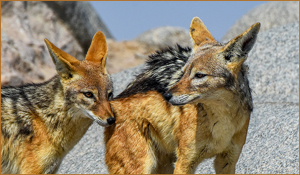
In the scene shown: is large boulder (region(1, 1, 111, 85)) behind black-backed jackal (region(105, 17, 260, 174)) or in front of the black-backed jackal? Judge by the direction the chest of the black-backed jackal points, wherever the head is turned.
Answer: behind

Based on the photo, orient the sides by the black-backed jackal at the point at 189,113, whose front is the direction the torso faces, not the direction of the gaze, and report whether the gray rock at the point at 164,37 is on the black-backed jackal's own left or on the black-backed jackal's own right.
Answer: on the black-backed jackal's own left

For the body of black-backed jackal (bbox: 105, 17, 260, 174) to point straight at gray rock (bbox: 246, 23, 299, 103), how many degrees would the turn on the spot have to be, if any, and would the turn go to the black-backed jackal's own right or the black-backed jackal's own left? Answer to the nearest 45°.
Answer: approximately 90° to the black-backed jackal's own left

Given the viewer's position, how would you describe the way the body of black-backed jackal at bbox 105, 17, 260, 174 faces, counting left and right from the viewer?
facing the viewer and to the right of the viewer

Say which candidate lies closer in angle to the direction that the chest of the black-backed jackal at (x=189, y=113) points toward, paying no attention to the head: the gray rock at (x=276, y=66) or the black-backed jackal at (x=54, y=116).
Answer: the gray rock

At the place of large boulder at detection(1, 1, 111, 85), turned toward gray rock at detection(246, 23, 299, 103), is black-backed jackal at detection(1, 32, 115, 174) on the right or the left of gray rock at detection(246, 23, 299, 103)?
right
